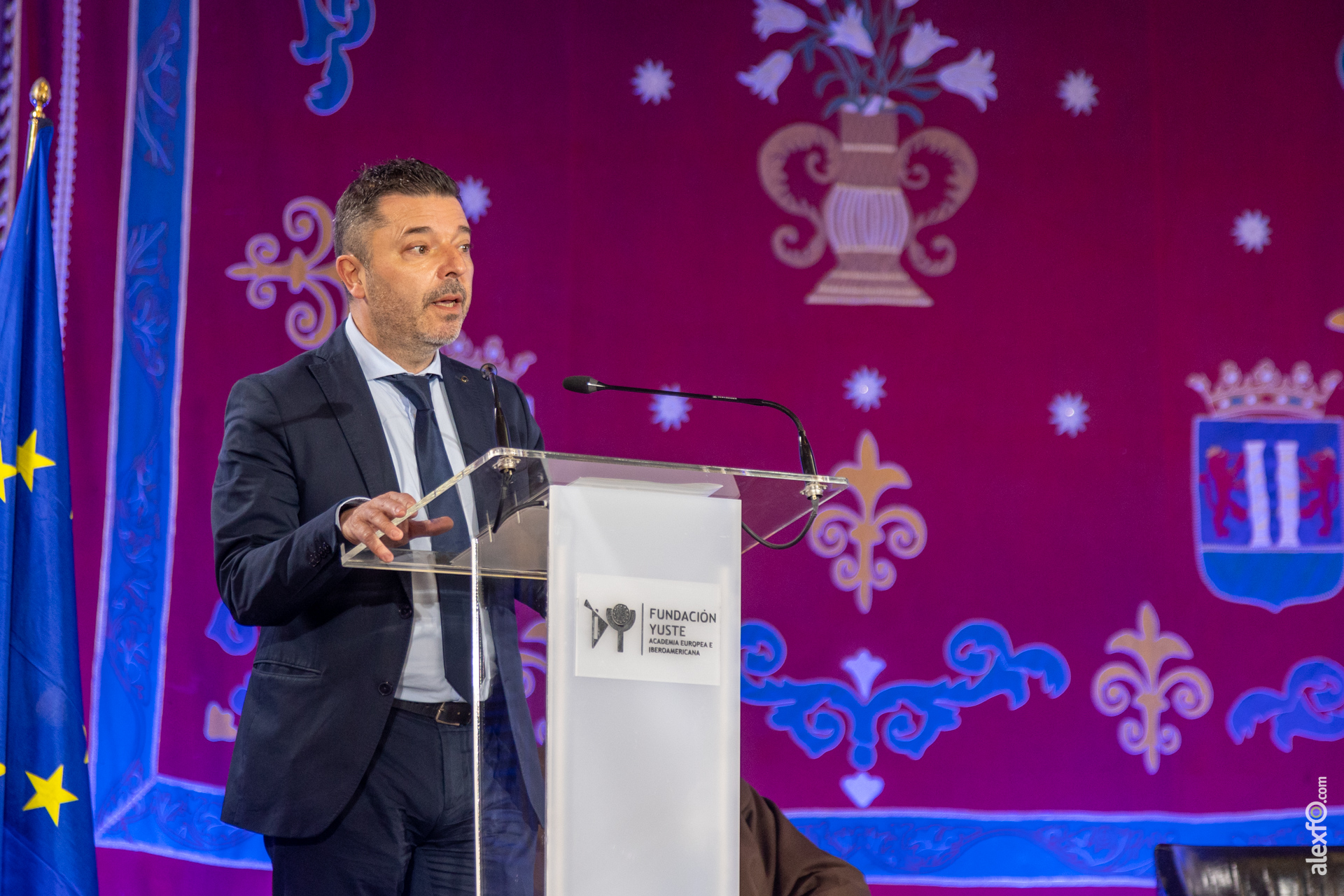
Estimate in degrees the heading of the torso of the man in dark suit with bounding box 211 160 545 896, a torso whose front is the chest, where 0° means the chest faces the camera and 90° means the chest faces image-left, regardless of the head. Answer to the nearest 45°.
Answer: approximately 315°

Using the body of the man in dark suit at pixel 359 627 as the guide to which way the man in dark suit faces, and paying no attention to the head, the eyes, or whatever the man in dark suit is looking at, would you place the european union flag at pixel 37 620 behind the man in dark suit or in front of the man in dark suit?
behind

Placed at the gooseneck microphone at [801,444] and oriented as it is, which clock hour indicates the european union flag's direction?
The european union flag is roughly at 1 o'clock from the gooseneck microphone.

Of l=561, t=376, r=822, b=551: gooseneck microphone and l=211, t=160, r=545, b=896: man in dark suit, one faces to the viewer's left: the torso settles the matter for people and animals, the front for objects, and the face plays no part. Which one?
the gooseneck microphone

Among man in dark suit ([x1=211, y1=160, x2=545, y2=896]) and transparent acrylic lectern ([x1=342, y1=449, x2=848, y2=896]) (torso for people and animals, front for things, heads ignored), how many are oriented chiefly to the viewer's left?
0

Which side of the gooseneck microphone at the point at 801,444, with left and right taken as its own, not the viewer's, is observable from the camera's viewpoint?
left

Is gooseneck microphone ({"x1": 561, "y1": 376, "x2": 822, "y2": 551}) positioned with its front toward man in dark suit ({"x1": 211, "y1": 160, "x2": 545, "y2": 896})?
yes

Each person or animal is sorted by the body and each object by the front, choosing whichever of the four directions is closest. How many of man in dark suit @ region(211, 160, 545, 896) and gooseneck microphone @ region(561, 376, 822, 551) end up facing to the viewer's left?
1

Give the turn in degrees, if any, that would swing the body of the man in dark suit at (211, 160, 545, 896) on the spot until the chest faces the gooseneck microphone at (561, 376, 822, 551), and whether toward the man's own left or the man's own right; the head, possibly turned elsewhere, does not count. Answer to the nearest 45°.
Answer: approximately 45° to the man's own left
